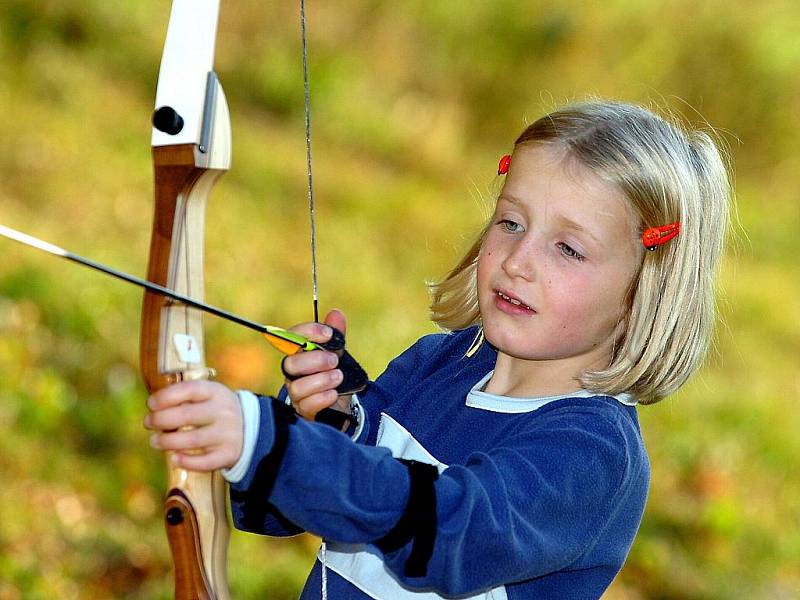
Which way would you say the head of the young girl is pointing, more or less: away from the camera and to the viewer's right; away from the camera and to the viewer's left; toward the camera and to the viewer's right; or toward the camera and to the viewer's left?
toward the camera and to the viewer's left

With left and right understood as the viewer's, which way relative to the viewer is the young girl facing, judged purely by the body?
facing the viewer and to the left of the viewer
